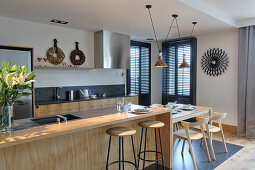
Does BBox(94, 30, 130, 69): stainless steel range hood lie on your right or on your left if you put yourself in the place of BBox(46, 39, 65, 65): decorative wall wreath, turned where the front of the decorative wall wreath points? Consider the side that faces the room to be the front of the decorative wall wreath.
on your left

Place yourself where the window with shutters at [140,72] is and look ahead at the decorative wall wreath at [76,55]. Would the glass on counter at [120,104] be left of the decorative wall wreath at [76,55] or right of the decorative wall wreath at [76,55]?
left

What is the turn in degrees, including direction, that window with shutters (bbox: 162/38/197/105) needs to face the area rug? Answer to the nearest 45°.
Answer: approximately 45° to its left

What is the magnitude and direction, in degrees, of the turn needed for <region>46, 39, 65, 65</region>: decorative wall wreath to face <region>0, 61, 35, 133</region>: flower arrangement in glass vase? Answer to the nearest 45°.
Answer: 0° — it already faces it

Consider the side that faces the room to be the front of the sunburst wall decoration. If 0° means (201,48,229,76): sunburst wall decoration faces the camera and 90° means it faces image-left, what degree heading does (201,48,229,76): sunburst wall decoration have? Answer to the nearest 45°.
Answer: approximately 0°

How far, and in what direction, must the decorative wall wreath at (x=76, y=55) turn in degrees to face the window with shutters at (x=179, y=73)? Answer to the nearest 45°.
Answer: approximately 90° to its left
